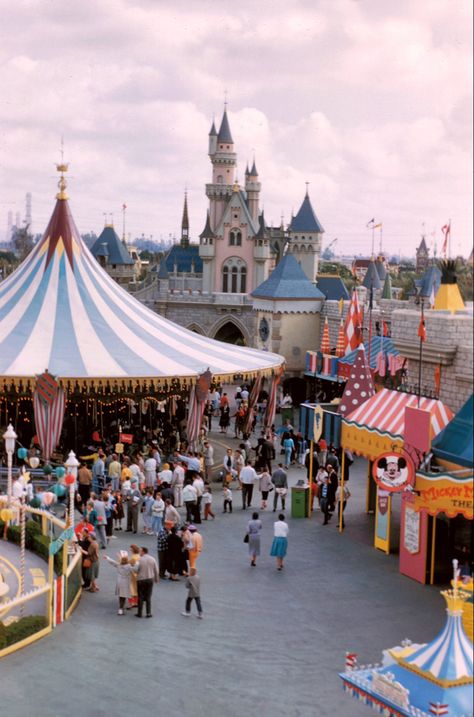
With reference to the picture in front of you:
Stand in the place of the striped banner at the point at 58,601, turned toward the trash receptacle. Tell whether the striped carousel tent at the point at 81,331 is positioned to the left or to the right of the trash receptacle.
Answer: left

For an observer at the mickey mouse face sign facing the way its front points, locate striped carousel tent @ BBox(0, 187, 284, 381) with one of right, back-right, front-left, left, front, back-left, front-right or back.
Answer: right

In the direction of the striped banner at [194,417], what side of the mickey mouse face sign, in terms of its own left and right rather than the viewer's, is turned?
right

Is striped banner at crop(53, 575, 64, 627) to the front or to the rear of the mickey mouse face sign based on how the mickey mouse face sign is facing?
to the front

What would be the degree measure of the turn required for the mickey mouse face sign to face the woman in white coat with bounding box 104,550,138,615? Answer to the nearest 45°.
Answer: approximately 45° to its right

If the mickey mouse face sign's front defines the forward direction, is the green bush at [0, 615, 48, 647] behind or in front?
in front

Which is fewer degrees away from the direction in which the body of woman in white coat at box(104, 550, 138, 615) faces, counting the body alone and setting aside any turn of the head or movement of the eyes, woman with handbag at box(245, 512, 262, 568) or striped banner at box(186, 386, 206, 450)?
the striped banner
